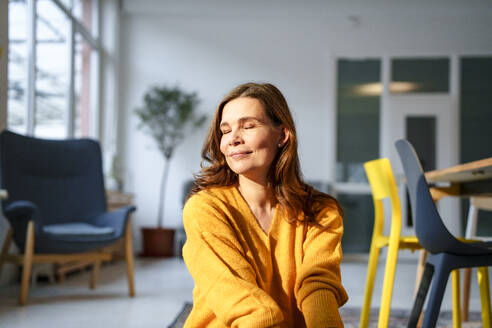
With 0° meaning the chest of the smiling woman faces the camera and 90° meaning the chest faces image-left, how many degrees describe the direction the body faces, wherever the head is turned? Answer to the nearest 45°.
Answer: approximately 0°

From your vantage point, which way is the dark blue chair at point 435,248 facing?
to the viewer's right

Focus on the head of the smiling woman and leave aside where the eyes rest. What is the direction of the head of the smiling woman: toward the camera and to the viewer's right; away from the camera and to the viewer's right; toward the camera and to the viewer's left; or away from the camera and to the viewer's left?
toward the camera and to the viewer's left

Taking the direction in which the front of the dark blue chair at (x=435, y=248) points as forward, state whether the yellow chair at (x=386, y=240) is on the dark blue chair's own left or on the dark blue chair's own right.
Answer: on the dark blue chair's own left

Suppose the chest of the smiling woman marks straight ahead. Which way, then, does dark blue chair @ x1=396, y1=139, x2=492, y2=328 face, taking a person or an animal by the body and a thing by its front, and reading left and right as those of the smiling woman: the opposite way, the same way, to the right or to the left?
to the left

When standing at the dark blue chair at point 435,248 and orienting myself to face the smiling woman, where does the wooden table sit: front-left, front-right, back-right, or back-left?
back-right

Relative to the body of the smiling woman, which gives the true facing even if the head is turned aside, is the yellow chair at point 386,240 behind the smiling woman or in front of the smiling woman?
behind

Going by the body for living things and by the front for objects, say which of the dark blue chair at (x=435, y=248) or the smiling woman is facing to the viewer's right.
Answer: the dark blue chair
